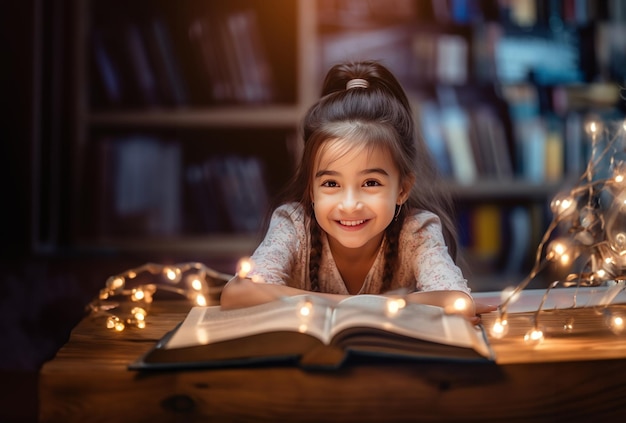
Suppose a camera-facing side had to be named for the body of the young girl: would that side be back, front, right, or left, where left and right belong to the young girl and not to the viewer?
front

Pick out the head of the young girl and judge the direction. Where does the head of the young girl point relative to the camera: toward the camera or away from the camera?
toward the camera

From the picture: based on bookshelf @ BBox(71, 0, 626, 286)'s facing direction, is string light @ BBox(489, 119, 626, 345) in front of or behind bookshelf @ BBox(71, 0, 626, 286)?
in front

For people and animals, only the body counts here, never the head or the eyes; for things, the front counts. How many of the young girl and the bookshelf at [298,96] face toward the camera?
2

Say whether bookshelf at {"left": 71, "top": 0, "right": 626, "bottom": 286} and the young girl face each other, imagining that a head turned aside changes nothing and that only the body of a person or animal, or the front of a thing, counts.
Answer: no

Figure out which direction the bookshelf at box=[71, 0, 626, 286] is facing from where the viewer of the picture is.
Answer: facing the viewer

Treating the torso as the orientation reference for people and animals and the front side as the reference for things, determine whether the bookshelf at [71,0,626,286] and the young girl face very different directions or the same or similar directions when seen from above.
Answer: same or similar directions

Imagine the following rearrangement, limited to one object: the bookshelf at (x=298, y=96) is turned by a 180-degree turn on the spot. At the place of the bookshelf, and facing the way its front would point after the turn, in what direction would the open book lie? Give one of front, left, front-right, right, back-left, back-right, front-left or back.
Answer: back

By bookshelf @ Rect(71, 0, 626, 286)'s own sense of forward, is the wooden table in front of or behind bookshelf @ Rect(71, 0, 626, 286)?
in front

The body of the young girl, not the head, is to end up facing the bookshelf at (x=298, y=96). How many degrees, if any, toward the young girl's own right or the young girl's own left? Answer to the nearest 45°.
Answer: approximately 180°

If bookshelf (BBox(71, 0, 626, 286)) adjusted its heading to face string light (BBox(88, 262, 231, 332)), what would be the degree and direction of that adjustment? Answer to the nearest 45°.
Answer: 0° — it already faces it
